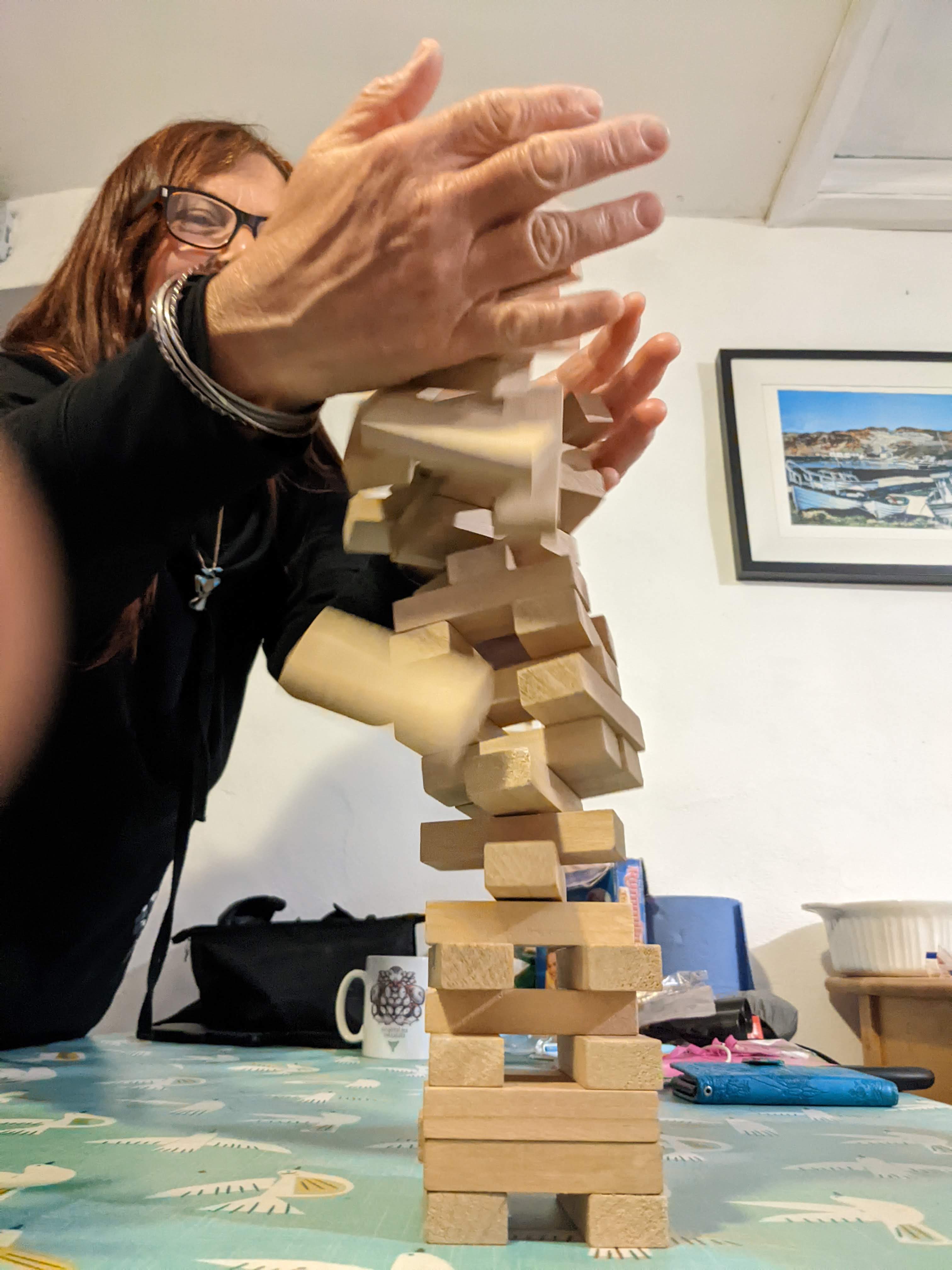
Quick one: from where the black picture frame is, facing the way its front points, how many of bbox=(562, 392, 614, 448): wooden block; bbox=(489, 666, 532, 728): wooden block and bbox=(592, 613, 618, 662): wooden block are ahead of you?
3

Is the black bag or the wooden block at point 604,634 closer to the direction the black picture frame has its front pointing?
the wooden block

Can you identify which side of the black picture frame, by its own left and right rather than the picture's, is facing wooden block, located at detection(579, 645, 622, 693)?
front

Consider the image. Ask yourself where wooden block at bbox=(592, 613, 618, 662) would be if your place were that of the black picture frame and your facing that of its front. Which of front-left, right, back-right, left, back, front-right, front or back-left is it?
front

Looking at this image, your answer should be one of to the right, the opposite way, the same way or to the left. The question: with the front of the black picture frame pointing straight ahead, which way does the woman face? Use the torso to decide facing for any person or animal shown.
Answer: to the left

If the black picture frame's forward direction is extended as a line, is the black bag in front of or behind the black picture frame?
in front

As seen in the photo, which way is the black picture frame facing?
toward the camera

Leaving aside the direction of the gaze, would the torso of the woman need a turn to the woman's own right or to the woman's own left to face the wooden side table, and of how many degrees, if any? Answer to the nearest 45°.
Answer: approximately 45° to the woman's own left

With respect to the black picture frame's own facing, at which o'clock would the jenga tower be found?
The jenga tower is roughly at 12 o'clock from the black picture frame.

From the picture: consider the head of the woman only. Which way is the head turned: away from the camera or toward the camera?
toward the camera

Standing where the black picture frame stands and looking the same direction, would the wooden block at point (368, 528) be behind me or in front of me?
in front

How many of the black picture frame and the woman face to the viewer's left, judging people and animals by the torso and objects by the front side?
0

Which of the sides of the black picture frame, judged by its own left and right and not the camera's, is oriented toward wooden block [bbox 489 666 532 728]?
front

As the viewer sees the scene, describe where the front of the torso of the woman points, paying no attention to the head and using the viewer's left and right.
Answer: facing the viewer and to the right of the viewer
